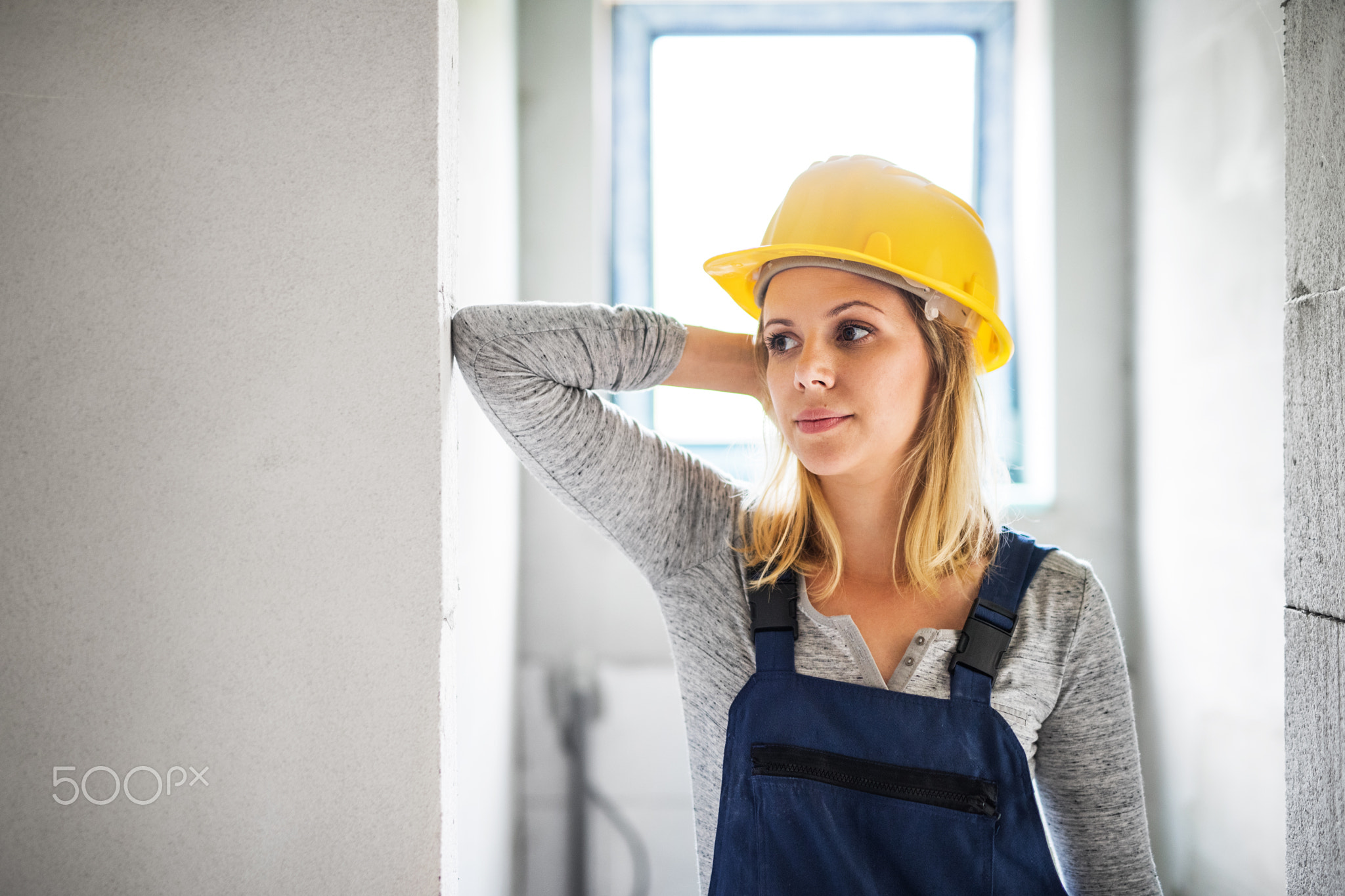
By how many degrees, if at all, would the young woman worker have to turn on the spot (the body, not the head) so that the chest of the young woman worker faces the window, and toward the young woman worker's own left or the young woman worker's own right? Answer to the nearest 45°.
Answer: approximately 180°

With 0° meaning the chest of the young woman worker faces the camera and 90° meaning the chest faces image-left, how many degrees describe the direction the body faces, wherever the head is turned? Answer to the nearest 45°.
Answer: approximately 0°

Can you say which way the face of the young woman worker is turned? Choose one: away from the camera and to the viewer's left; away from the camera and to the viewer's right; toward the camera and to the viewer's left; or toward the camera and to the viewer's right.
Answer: toward the camera and to the viewer's left
